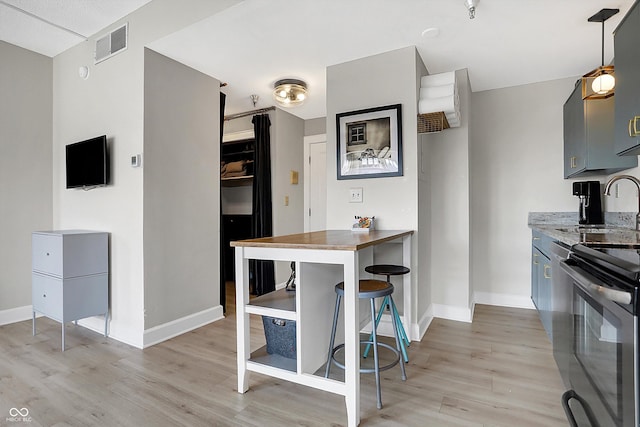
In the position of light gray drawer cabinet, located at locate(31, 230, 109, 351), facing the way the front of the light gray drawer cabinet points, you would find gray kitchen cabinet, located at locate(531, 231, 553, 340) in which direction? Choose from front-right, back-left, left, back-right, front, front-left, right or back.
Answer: left

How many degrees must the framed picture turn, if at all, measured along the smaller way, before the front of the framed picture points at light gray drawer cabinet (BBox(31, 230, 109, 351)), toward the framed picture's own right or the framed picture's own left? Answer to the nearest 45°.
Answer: approximately 45° to the framed picture's own right

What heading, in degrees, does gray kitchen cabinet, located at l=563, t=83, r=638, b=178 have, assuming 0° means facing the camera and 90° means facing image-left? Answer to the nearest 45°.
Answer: approximately 45°

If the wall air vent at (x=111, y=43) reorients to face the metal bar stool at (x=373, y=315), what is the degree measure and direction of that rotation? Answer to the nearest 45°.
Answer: approximately 90° to its left

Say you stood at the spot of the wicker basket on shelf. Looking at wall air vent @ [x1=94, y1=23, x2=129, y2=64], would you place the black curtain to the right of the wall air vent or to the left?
right

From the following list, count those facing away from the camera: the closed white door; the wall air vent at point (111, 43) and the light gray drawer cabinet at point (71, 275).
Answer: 0

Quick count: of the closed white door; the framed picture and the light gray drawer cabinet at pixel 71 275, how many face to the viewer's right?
0

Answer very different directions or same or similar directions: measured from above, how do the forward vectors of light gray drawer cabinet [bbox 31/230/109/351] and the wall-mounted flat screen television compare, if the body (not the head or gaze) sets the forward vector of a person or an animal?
same or similar directions

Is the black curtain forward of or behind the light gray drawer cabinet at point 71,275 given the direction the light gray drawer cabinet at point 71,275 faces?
behind

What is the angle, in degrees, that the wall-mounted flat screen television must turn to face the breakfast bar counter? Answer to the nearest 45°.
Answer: approximately 90° to its left

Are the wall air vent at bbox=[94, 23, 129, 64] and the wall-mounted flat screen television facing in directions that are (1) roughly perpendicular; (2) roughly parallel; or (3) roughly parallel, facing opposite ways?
roughly parallel

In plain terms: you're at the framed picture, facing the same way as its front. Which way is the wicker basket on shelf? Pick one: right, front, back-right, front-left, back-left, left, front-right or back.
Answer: back-left

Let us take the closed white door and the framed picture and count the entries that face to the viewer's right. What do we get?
0

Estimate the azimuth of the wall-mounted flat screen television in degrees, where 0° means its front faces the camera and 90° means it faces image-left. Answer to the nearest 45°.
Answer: approximately 45°

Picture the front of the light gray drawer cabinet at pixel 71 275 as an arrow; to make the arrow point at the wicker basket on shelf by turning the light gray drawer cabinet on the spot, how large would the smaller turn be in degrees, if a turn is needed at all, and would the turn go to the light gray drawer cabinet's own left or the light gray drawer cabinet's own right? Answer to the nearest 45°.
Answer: approximately 90° to the light gray drawer cabinet's own left

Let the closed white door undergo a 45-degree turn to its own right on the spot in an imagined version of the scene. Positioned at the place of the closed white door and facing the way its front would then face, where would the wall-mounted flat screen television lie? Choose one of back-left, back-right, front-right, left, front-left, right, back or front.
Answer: front-left

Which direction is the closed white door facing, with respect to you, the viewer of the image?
facing the viewer and to the left of the viewer

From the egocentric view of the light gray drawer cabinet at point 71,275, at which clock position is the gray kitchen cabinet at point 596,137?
The gray kitchen cabinet is roughly at 9 o'clock from the light gray drawer cabinet.

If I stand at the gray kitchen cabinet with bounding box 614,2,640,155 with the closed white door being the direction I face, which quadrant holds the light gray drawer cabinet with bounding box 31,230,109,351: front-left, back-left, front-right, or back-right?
front-left

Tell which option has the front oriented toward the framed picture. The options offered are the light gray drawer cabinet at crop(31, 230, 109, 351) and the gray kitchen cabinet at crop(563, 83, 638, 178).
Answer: the gray kitchen cabinet
